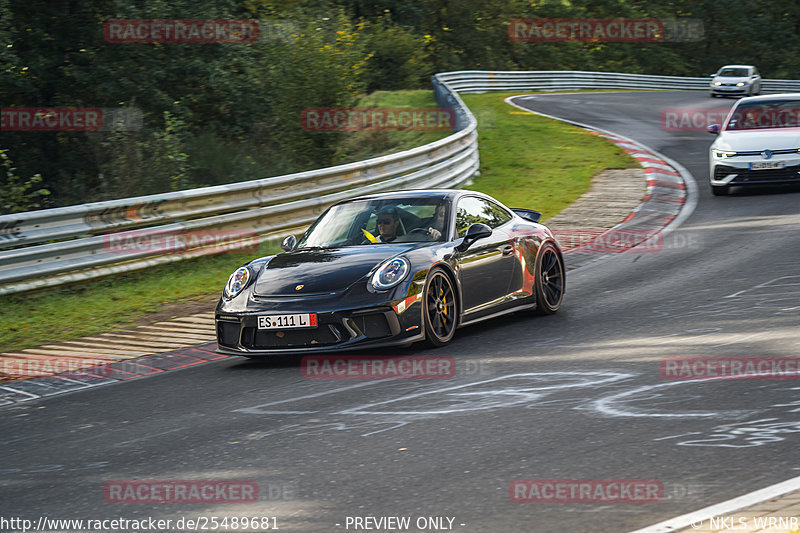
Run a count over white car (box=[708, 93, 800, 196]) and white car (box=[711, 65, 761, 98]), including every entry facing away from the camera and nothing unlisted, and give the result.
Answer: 0

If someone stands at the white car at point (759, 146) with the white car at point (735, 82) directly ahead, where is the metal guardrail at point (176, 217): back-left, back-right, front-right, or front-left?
back-left

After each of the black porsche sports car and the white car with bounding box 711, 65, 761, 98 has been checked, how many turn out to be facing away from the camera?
0

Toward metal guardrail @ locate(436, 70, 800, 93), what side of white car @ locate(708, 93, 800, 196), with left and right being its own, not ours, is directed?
back

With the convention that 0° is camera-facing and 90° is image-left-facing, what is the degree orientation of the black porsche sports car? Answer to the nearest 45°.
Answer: approximately 45°

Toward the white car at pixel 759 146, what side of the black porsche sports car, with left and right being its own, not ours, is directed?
back

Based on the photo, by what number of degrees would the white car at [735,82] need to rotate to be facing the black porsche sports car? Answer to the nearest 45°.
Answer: approximately 45° to its left

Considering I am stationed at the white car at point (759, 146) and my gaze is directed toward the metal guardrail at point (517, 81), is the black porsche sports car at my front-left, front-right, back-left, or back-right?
back-left

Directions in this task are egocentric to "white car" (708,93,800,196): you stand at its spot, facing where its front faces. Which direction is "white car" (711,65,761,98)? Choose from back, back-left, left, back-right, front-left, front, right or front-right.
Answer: back

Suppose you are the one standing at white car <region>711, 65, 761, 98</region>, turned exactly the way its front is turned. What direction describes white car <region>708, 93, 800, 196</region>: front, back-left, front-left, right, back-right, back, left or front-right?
front-left

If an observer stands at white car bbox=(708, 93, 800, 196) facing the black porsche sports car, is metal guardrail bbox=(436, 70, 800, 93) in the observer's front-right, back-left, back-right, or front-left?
back-right

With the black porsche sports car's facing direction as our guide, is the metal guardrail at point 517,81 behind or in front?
behind

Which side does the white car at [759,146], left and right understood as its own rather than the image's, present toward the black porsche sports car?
front
